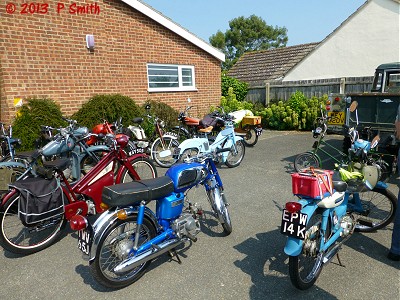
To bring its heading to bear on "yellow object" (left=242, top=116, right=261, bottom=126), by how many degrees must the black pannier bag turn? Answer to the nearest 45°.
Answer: approximately 90° to its left

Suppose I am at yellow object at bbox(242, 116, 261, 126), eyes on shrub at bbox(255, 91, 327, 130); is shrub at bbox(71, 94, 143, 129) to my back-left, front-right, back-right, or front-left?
back-left

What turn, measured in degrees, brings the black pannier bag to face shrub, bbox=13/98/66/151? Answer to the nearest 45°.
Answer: approximately 135° to its left

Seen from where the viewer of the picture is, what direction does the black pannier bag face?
facing the viewer and to the right of the viewer

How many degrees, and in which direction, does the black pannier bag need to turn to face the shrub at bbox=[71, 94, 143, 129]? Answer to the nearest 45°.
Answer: approximately 135° to its left

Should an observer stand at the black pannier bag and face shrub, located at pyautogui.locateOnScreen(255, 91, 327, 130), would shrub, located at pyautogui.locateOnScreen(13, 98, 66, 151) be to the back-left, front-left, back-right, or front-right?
front-left

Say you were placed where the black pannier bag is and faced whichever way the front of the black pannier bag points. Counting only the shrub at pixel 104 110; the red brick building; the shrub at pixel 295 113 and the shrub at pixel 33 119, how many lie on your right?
0

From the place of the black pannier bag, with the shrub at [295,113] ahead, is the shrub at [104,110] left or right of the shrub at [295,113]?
left

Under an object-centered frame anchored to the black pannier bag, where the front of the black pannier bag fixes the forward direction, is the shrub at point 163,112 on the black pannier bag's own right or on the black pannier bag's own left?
on the black pannier bag's own left

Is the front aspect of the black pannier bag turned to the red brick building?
no

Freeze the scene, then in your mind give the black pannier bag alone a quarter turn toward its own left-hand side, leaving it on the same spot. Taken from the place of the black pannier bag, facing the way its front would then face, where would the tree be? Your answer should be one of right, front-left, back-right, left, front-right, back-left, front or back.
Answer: front

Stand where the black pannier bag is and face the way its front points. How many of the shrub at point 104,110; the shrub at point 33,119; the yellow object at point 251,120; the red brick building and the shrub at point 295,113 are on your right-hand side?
0

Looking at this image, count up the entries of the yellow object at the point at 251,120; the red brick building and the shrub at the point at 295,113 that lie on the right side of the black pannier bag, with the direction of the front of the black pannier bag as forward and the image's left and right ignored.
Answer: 0

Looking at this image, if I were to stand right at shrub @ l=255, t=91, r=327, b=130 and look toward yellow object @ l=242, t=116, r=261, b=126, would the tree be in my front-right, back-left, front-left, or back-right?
back-right
